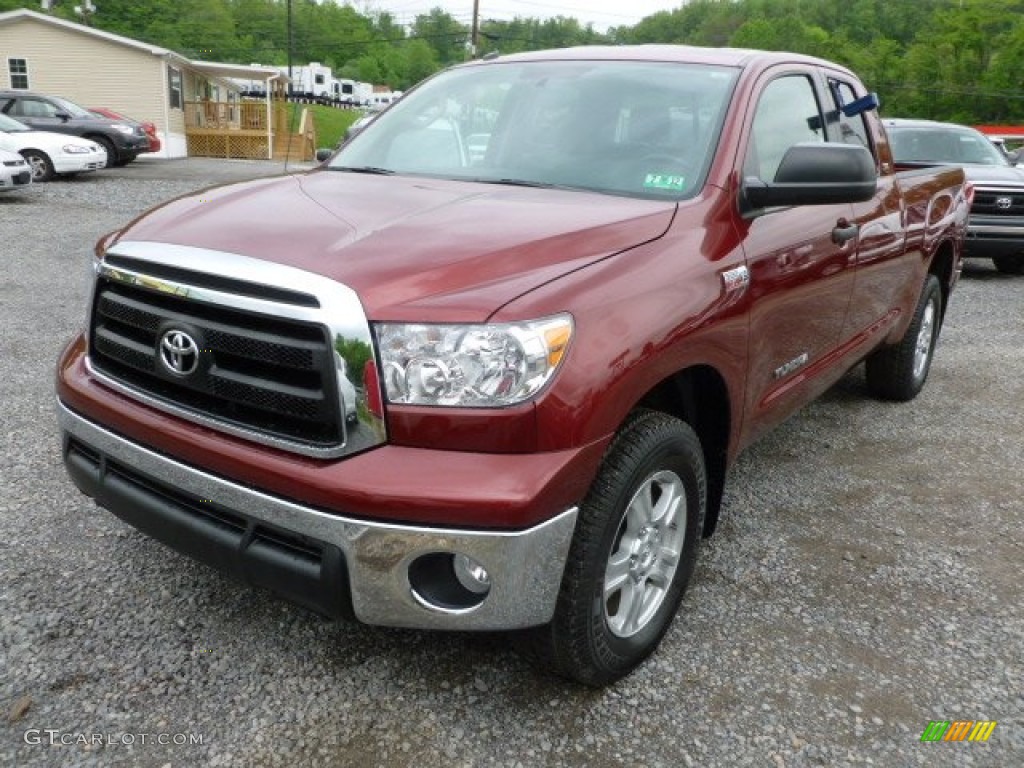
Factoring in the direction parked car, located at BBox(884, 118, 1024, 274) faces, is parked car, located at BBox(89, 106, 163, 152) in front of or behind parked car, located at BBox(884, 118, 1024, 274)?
behind

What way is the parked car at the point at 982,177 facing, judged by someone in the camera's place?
facing the viewer and to the right of the viewer

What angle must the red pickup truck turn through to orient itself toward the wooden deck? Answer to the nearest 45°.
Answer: approximately 135° to its right

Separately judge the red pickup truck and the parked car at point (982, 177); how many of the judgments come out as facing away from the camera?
0

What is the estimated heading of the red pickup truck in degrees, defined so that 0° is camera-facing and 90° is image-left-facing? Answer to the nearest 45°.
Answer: approximately 45°

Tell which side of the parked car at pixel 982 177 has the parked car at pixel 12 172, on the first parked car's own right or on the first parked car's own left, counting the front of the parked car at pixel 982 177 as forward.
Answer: on the first parked car's own right

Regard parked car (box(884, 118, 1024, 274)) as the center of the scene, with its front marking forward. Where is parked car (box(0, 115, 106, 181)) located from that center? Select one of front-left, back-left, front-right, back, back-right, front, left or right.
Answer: back-right

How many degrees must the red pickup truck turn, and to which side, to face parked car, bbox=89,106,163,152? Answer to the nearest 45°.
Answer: approximately 90° to its right

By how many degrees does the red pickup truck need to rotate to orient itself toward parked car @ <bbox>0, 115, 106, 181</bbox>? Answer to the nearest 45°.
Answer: approximately 90° to its right

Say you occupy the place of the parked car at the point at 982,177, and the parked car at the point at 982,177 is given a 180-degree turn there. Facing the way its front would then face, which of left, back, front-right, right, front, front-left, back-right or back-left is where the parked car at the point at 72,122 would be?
front-left

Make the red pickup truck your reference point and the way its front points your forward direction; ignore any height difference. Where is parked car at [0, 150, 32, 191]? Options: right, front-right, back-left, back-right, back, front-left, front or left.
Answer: right
